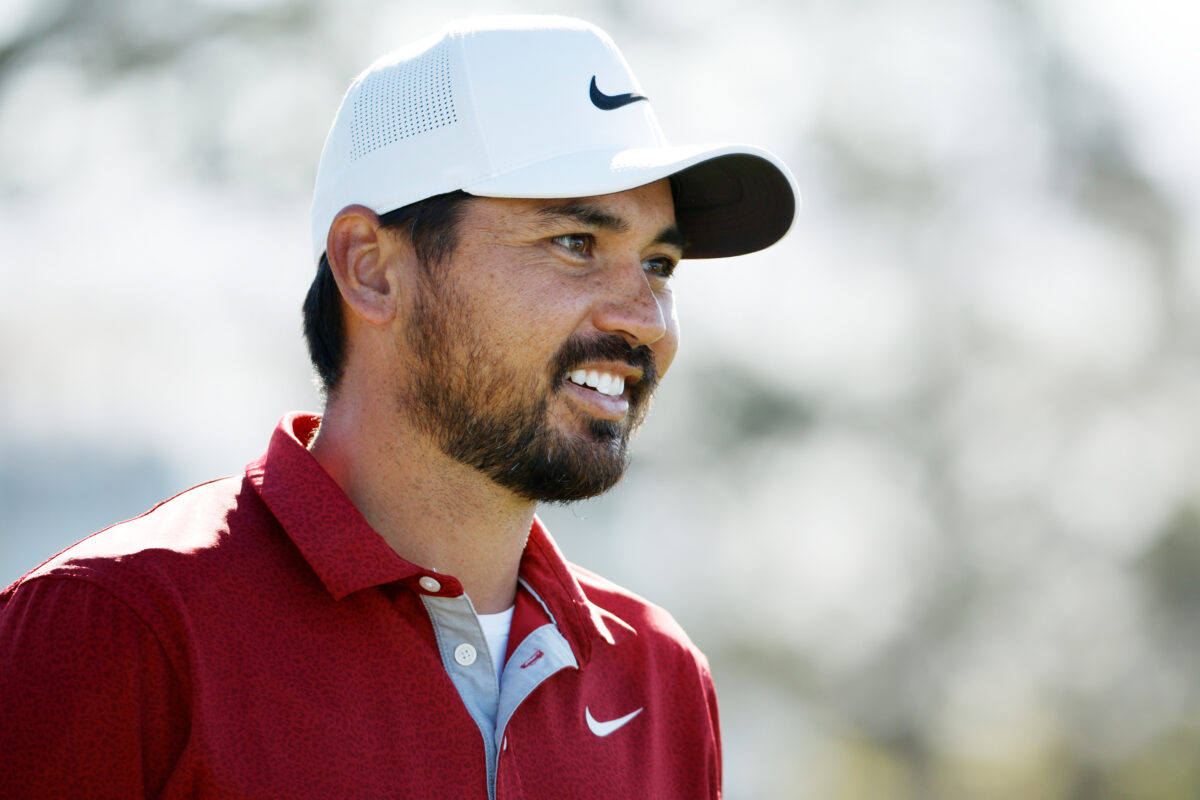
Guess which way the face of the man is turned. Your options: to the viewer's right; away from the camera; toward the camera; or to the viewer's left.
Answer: to the viewer's right

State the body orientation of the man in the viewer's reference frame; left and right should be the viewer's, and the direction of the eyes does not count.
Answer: facing the viewer and to the right of the viewer
